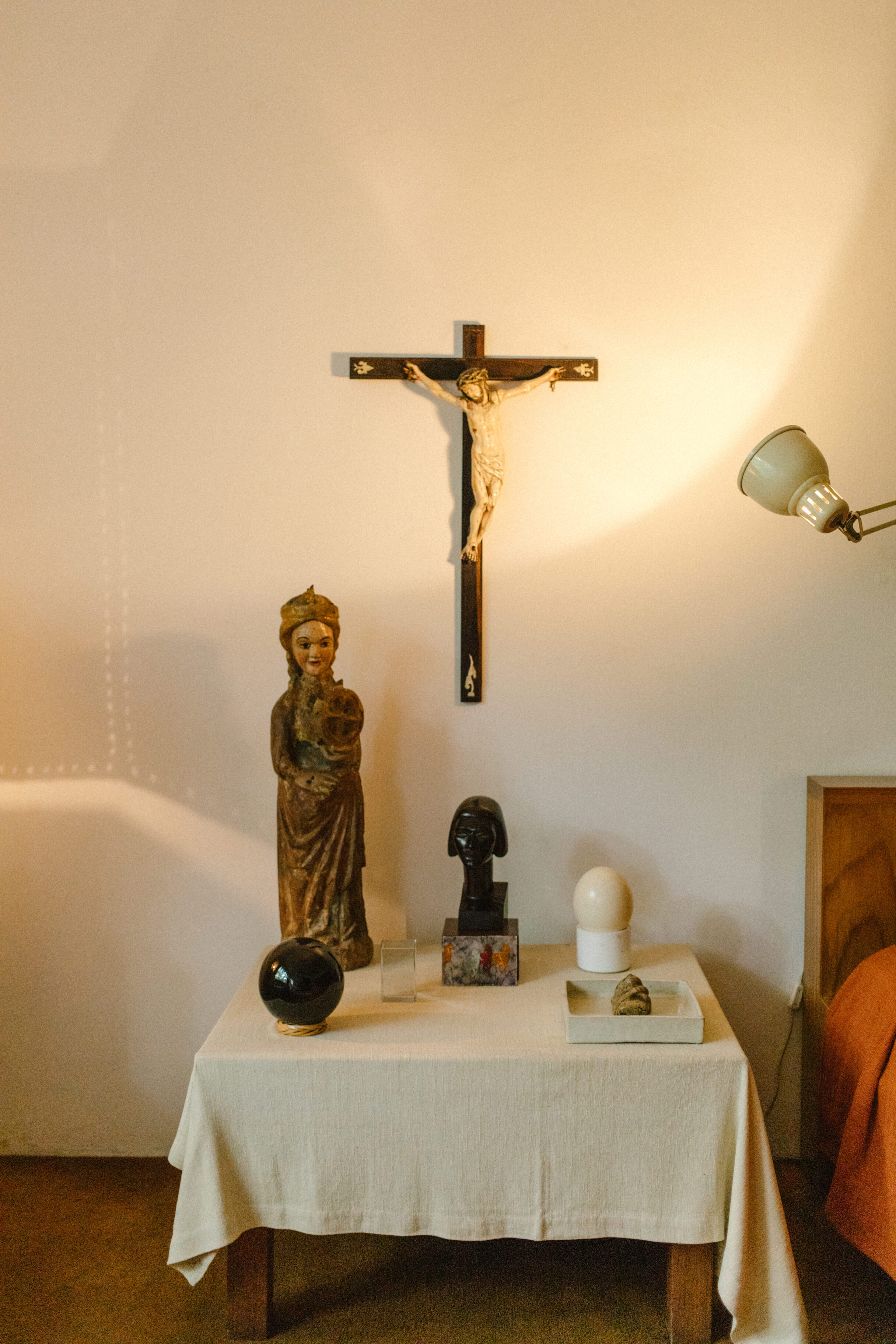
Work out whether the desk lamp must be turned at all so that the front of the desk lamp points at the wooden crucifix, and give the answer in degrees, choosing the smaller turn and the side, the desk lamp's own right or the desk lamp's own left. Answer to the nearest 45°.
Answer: approximately 45° to the desk lamp's own left

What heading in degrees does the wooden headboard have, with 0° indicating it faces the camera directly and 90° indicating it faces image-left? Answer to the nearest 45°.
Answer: approximately 0°

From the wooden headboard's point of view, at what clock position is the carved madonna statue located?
The carved madonna statue is roughly at 2 o'clock from the wooden headboard.

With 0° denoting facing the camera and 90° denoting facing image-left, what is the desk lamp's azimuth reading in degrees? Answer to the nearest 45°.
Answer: approximately 135°

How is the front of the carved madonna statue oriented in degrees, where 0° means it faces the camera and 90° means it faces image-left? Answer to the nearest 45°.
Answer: approximately 0°
